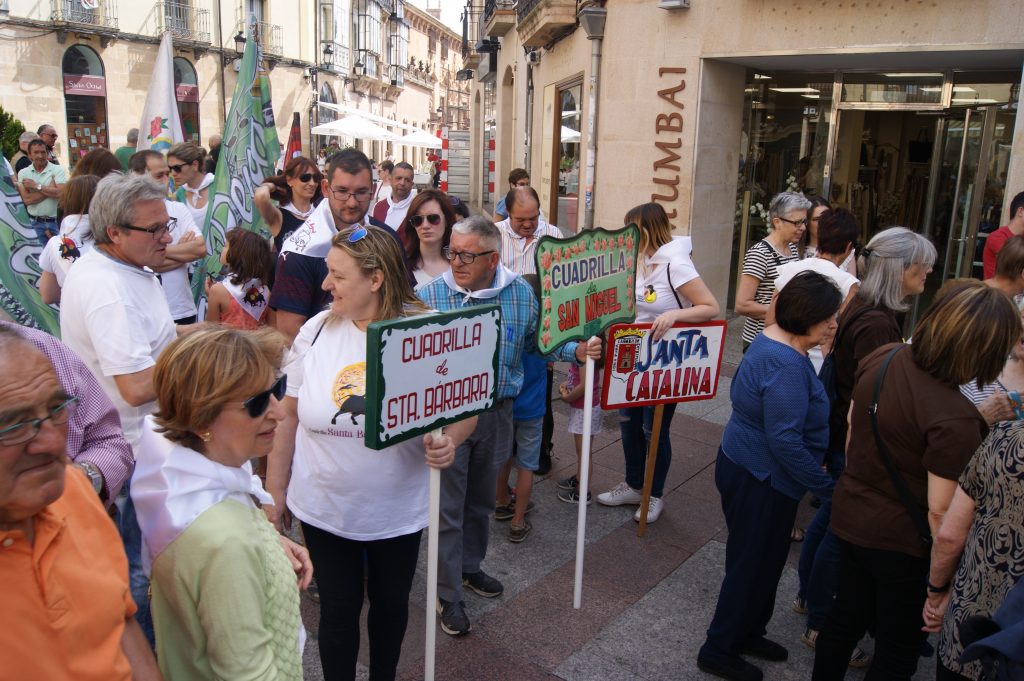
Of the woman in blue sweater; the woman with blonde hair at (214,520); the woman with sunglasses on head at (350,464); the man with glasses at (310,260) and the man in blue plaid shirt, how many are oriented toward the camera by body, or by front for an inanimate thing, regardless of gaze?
3

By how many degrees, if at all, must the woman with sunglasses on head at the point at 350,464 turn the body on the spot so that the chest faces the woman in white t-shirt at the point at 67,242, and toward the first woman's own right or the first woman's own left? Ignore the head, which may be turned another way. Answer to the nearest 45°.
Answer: approximately 135° to the first woman's own right

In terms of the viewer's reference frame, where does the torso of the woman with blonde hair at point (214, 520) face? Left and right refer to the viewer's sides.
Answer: facing to the right of the viewer

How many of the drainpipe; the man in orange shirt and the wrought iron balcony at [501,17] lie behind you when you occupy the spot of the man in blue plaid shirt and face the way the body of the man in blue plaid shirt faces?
2

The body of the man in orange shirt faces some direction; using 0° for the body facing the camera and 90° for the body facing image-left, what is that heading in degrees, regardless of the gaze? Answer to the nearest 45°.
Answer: approximately 0°

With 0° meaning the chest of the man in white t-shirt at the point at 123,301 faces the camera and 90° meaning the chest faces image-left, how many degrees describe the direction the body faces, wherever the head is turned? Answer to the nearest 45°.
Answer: approximately 270°

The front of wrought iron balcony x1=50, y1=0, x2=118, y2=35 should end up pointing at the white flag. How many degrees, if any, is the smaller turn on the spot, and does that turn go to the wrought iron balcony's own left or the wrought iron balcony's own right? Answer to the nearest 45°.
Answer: approximately 45° to the wrought iron balcony's own right

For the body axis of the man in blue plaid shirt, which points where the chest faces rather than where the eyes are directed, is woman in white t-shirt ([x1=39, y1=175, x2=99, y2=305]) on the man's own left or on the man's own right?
on the man's own right

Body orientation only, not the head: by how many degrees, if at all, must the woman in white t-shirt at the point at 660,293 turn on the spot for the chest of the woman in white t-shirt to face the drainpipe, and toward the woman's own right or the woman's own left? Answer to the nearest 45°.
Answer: approximately 135° to the woman's own right

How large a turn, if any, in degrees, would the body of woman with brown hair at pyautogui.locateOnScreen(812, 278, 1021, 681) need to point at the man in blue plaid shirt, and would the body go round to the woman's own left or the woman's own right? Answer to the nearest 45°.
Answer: approximately 135° to the woman's own left
